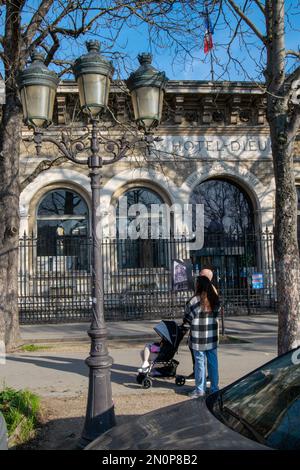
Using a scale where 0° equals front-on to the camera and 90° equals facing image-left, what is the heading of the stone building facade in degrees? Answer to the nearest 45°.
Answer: approximately 0°

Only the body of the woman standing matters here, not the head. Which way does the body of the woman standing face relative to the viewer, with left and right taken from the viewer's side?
facing away from the viewer and to the left of the viewer

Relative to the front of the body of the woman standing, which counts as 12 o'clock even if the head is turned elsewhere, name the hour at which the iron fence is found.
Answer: The iron fence is roughly at 1 o'clock from the woman standing.

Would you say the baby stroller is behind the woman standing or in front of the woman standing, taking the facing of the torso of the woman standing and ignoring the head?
in front

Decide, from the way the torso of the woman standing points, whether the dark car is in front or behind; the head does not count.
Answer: behind

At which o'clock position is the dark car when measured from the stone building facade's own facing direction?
The dark car is roughly at 12 o'clock from the stone building facade.

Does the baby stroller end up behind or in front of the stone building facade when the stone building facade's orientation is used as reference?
in front
